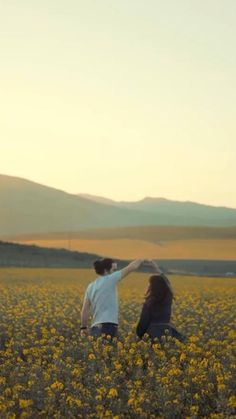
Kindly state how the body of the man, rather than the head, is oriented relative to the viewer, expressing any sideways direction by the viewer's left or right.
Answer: facing away from the viewer and to the right of the viewer

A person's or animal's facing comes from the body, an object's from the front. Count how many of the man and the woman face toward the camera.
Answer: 0

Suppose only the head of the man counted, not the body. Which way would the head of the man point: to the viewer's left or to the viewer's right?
to the viewer's right

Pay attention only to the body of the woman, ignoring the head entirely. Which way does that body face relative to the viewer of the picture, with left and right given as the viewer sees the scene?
facing away from the viewer

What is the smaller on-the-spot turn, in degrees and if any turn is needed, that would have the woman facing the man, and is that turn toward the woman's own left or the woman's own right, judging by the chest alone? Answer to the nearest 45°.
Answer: approximately 90° to the woman's own left

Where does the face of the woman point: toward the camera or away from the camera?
away from the camera
